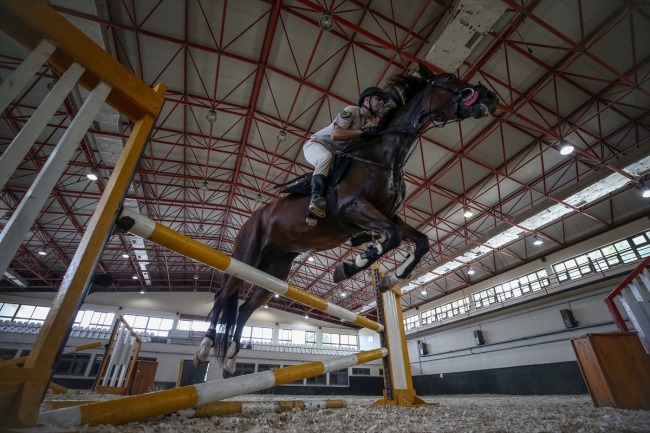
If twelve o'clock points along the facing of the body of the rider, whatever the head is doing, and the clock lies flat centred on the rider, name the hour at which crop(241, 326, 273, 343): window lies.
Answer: The window is roughly at 7 o'clock from the rider.

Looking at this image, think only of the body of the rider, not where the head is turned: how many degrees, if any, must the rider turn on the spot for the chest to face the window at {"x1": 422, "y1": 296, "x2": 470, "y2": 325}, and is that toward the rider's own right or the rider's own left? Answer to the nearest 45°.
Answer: approximately 135° to the rider's own left

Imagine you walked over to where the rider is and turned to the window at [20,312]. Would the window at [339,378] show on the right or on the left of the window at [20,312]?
right

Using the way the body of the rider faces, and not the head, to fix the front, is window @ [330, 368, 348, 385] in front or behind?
behind

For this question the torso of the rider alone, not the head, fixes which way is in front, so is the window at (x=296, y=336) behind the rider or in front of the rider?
behind

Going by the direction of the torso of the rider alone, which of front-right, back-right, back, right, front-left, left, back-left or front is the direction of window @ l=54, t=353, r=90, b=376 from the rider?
back

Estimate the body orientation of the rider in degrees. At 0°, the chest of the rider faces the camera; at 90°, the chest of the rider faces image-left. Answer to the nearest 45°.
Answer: approximately 315°

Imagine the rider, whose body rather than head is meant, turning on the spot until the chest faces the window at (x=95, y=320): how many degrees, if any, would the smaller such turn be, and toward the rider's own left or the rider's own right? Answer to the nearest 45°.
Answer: approximately 180°

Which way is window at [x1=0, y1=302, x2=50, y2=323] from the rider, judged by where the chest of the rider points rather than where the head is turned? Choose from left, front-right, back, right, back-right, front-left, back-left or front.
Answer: back

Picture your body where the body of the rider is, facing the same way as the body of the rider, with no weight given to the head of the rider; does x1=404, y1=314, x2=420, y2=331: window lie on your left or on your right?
on your left
